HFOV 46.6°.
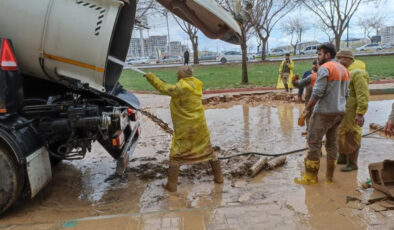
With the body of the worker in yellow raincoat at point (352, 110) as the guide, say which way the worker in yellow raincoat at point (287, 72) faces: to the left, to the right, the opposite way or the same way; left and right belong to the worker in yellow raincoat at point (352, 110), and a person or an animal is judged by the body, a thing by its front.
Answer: to the left

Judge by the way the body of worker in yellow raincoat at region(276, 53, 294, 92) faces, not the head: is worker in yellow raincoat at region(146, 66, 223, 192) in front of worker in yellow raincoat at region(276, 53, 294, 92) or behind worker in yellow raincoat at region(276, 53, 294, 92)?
in front

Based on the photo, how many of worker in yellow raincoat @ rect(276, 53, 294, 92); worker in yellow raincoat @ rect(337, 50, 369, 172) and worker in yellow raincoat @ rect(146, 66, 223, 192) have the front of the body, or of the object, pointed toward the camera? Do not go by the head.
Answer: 1

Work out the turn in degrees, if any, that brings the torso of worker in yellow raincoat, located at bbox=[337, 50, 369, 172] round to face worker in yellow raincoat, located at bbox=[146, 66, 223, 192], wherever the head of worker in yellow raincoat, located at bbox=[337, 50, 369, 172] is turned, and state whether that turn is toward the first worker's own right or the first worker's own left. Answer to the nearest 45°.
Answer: approximately 45° to the first worker's own left

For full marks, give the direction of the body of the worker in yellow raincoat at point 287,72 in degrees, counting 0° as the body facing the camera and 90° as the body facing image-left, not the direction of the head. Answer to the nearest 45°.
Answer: approximately 0°

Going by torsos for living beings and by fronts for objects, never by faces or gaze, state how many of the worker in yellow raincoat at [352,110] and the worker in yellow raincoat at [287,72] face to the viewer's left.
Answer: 1

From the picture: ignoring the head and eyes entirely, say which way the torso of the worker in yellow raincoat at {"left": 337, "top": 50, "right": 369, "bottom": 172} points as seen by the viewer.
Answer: to the viewer's left

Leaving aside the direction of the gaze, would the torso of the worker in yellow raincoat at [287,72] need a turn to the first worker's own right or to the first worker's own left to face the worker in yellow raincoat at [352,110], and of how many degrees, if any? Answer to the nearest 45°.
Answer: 0° — they already face them

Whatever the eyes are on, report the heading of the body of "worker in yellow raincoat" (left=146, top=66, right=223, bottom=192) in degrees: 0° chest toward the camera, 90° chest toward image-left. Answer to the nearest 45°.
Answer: approximately 135°

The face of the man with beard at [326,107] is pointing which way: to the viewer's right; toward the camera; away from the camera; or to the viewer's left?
to the viewer's left

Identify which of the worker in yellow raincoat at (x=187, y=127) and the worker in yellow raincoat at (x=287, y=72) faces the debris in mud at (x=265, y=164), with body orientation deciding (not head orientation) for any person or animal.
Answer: the worker in yellow raincoat at (x=287, y=72)

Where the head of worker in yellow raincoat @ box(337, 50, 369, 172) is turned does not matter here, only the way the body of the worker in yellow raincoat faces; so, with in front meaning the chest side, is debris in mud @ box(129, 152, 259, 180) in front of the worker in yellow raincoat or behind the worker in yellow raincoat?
in front

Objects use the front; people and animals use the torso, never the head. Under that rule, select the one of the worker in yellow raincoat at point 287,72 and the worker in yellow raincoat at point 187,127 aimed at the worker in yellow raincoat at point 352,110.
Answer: the worker in yellow raincoat at point 287,72

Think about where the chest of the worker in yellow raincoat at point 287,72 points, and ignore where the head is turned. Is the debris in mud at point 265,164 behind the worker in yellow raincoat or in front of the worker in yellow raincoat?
in front
